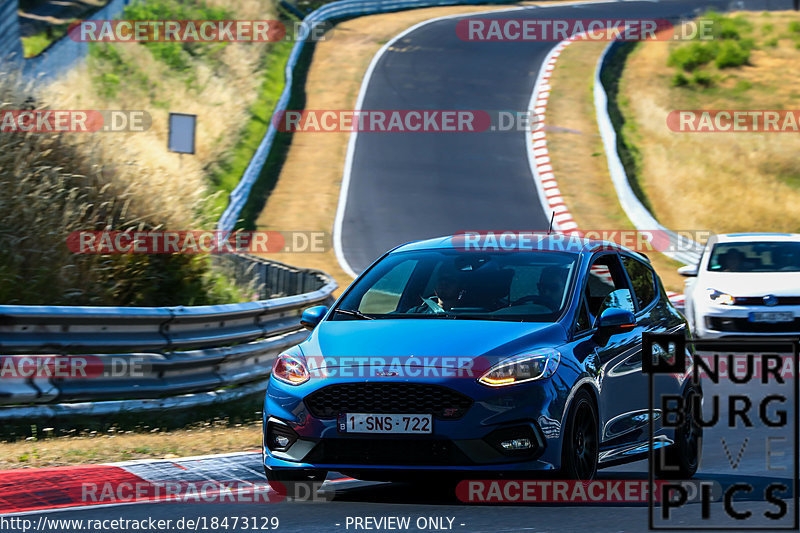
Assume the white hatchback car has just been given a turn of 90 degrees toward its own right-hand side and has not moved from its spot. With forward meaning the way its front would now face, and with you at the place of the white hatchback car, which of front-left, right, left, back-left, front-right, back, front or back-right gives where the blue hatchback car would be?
left

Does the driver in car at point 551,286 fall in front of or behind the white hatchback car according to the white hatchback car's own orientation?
in front

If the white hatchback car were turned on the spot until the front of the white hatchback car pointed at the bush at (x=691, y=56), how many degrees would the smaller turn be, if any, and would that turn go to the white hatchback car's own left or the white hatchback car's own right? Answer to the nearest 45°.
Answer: approximately 180°

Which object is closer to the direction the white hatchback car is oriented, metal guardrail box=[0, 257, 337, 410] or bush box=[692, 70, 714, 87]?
the metal guardrail

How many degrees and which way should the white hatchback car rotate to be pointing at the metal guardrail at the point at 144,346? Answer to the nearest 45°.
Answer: approximately 45° to its right

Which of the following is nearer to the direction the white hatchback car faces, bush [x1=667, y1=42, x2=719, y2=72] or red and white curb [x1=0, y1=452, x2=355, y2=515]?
the red and white curb

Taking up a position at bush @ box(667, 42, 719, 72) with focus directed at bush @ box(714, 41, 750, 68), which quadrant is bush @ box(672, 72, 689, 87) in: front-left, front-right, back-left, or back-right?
back-right

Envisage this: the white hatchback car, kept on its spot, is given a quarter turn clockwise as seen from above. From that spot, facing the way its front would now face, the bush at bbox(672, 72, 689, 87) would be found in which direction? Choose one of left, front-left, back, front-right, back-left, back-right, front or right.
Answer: right

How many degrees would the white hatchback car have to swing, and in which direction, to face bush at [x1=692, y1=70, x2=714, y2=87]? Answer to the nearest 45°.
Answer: approximately 180°

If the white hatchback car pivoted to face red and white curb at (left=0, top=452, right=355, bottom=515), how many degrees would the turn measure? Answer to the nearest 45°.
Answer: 0° — it already faces it

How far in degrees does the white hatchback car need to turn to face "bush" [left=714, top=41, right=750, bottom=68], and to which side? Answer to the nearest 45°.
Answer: approximately 180°

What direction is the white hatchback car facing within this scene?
toward the camera
